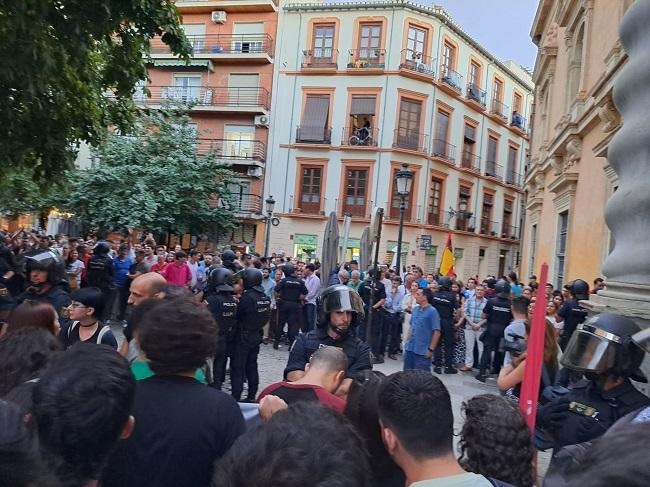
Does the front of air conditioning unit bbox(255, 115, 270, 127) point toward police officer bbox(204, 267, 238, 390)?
yes

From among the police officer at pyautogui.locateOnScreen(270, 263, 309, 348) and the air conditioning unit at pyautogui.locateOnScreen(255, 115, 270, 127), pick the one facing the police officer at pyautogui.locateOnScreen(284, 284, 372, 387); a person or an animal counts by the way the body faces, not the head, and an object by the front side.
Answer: the air conditioning unit

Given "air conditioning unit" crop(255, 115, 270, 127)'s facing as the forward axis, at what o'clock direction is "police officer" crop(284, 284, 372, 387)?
The police officer is roughly at 12 o'clock from the air conditioning unit.

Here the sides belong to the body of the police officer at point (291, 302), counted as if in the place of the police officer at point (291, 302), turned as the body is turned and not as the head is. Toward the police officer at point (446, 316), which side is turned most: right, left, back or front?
right

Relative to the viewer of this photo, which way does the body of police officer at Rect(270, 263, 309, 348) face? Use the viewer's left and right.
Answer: facing away from the viewer

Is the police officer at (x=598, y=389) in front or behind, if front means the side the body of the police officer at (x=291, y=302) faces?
behind

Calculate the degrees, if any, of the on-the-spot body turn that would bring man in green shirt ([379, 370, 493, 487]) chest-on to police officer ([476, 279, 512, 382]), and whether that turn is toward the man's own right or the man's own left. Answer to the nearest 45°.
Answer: approximately 45° to the man's own right

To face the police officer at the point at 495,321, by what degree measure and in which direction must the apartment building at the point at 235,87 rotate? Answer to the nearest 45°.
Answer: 0° — it already faces them

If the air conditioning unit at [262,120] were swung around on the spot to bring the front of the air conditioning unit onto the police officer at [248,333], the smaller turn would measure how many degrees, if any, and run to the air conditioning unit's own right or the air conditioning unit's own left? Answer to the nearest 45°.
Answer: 0° — it already faces them

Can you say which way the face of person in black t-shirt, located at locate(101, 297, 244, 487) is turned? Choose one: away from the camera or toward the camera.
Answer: away from the camera

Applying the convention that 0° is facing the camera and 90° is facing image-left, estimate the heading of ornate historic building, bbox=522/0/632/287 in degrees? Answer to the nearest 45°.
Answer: approximately 45°
